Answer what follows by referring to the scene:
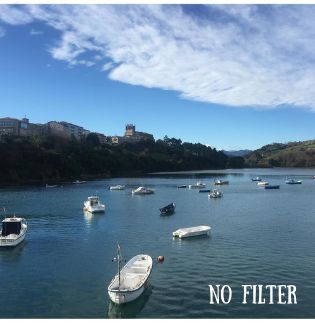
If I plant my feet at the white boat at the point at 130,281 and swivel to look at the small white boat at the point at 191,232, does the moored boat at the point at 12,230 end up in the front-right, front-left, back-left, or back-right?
front-left

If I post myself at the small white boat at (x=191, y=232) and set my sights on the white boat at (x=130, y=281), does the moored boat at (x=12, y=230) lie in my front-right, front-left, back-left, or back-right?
front-right

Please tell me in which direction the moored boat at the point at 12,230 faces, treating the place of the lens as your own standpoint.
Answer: facing away from the viewer and to the right of the viewer

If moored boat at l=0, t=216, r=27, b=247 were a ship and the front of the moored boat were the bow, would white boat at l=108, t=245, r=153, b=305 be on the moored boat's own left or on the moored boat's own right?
on the moored boat's own right

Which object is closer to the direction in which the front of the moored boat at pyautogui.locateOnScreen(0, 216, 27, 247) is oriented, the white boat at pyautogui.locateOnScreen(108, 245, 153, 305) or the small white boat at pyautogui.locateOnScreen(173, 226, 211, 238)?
the small white boat

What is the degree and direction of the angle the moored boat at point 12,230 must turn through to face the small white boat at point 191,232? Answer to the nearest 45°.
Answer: approximately 45° to its right
